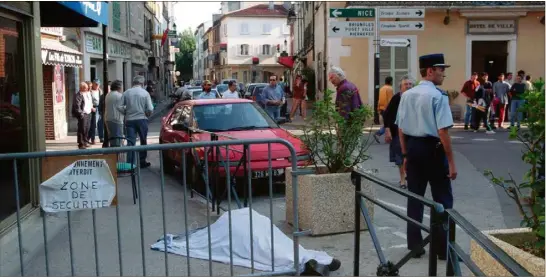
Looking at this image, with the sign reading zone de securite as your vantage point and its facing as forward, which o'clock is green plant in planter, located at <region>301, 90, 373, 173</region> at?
The green plant in planter is roughly at 8 o'clock from the sign reading zone de securite.

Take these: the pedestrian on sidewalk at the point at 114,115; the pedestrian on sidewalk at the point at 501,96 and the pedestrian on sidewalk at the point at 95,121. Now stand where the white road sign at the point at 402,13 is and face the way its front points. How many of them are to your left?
1

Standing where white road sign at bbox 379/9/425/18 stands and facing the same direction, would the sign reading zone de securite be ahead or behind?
ahead

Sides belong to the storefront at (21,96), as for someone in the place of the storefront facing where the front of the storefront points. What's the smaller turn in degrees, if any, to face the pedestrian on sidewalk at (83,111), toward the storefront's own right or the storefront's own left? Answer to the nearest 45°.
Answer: approximately 90° to the storefront's own left

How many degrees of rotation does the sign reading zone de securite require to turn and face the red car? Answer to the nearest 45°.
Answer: approximately 135° to its left

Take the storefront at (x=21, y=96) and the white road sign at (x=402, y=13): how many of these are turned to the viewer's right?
1

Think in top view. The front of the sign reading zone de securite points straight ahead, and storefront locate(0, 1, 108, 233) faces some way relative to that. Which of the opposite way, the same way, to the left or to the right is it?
to the left

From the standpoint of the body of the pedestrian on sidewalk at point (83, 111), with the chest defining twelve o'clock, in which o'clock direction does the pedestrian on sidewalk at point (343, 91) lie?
the pedestrian on sidewalk at point (343, 91) is roughly at 1 o'clock from the pedestrian on sidewalk at point (83, 111).

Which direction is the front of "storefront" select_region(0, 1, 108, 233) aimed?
to the viewer's right

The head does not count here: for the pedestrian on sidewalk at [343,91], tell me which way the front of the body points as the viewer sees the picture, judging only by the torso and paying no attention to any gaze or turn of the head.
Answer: to the viewer's left
